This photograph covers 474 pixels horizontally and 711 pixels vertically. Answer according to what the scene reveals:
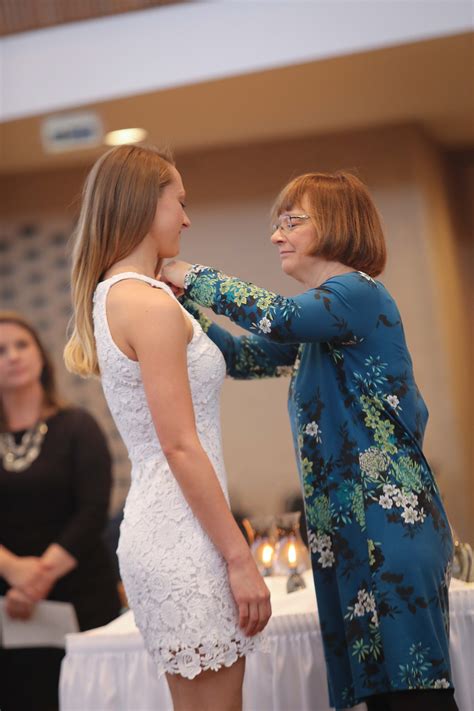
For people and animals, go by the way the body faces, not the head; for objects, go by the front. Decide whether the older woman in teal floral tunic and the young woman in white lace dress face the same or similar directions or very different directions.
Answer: very different directions

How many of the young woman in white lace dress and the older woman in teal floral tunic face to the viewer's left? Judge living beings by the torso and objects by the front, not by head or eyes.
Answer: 1

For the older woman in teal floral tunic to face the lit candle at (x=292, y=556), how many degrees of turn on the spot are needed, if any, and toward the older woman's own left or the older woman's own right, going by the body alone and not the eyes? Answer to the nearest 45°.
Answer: approximately 90° to the older woman's own right

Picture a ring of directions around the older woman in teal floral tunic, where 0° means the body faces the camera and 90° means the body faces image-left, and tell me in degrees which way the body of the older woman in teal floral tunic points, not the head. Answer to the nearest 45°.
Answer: approximately 90°

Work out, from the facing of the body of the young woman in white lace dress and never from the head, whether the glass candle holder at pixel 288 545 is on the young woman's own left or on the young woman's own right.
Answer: on the young woman's own left

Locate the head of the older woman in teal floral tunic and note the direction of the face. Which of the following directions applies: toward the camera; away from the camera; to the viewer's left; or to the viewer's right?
to the viewer's left

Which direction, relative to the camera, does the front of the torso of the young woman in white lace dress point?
to the viewer's right

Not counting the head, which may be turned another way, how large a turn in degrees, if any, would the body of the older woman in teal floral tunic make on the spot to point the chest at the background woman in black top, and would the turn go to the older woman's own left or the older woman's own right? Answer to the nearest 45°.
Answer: approximately 45° to the older woman's own right
